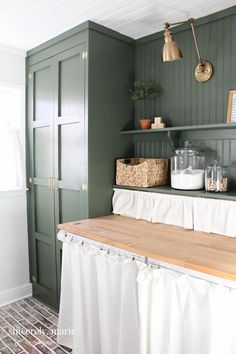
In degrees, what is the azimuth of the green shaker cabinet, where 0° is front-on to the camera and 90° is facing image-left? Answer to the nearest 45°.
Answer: approximately 45°

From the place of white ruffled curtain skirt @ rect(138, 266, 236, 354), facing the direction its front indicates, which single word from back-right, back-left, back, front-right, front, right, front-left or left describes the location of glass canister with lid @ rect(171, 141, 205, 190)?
back-right

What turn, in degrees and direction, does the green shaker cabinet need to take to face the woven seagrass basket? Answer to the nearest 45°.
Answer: approximately 90° to its left

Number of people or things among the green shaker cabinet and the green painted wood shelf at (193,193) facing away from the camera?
0

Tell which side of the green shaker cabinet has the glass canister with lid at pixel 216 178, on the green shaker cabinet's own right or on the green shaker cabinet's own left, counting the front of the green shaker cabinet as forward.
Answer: on the green shaker cabinet's own left

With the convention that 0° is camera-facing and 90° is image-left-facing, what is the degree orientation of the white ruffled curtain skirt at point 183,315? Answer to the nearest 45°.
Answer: approximately 45°

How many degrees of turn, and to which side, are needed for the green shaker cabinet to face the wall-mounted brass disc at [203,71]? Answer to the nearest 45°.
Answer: approximately 90° to its left

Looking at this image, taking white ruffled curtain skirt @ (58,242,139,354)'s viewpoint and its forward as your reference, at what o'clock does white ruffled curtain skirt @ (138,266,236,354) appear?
white ruffled curtain skirt @ (138,266,236,354) is roughly at 9 o'clock from white ruffled curtain skirt @ (58,242,139,354).

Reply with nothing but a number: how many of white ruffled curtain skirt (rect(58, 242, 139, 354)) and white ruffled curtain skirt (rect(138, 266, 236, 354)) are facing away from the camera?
0

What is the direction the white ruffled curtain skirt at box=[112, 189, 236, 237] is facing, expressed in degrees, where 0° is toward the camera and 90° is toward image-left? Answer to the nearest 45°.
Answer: approximately 45°
